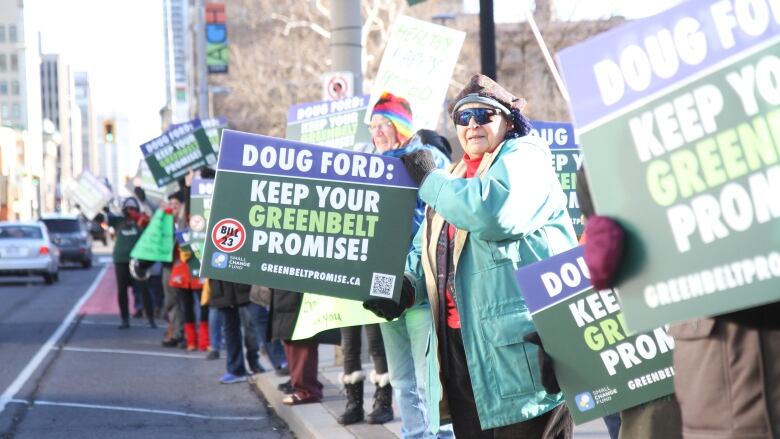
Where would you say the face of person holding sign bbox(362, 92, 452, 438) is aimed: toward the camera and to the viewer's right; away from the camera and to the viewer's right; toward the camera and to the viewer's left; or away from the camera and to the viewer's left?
toward the camera and to the viewer's left

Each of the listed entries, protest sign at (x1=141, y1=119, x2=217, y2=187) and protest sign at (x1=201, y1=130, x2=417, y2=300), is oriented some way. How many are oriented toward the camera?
2

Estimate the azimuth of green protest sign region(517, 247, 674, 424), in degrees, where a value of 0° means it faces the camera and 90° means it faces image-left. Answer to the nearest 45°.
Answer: approximately 0°

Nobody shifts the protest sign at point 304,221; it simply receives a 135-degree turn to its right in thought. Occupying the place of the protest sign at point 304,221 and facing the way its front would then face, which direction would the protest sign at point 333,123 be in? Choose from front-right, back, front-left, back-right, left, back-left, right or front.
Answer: front-right

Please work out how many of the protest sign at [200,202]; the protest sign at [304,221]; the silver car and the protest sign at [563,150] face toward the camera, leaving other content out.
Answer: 3

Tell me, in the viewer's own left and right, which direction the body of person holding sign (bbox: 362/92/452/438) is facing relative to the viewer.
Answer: facing the viewer and to the left of the viewer

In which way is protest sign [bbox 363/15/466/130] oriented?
toward the camera

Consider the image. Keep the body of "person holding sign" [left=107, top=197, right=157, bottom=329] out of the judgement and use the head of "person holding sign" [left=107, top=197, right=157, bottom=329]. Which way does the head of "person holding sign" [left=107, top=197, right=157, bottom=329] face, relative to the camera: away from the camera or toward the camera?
toward the camera
